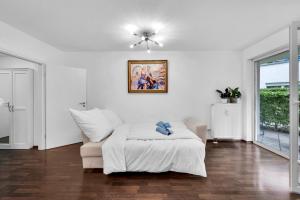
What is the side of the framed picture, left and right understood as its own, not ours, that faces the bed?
front

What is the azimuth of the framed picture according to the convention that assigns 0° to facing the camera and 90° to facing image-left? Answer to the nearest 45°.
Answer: approximately 0°

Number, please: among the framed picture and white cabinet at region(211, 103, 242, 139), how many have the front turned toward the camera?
2

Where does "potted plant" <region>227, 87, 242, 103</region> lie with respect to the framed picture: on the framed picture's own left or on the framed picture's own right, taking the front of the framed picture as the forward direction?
on the framed picture's own left

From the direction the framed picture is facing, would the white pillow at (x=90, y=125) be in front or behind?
in front

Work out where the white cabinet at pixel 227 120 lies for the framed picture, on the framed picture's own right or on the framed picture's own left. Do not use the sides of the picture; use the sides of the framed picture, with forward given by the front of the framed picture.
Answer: on the framed picture's own left

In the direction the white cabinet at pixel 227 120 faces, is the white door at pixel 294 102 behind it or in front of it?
in front

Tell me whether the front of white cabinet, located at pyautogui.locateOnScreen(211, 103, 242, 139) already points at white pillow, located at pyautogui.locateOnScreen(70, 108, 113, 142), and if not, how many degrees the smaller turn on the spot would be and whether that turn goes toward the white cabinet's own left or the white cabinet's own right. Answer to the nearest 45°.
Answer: approximately 45° to the white cabinet's own right

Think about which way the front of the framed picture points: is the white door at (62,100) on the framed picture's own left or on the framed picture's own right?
on the framed picture's own right

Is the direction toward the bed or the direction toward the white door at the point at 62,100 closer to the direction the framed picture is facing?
the bed

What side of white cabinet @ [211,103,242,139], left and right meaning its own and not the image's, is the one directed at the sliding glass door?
left

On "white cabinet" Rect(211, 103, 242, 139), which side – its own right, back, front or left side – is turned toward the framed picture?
right

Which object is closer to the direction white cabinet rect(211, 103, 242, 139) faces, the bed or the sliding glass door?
the bed

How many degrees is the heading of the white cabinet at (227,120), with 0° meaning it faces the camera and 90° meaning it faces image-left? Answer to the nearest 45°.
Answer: approximately 0°
